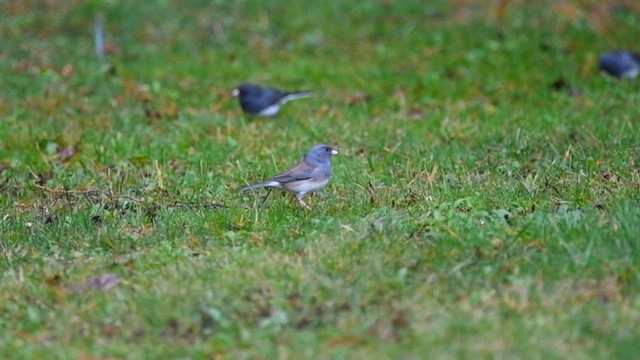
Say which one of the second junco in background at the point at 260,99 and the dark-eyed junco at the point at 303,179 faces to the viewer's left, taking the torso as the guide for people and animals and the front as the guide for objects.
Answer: the second junco in background

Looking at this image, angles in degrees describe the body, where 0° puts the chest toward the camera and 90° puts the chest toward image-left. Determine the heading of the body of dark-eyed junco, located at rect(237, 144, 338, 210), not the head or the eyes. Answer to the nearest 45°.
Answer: approximately 270°

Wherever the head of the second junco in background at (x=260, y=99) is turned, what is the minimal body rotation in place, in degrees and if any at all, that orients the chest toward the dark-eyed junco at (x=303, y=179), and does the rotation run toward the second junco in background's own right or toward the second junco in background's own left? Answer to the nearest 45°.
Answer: approximately 90° to the second junco in background's own left

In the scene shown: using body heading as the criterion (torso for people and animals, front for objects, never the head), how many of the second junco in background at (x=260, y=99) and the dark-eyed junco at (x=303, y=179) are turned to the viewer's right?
1

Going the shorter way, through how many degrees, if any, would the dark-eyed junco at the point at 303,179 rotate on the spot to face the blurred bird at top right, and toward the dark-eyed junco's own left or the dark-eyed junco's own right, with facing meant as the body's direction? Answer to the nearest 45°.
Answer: approximately 45° to the dark-eyed junco's own left

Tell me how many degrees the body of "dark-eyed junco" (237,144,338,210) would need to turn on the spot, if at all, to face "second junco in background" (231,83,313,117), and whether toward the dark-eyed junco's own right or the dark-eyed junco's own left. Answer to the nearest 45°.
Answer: approximately 90° to the dark-eyed junco's own left

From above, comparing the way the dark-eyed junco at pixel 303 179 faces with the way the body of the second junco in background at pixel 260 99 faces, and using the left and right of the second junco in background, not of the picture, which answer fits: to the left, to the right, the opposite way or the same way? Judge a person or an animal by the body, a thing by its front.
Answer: the opposite way

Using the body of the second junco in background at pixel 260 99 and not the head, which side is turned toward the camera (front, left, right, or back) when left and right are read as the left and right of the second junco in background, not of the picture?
left
